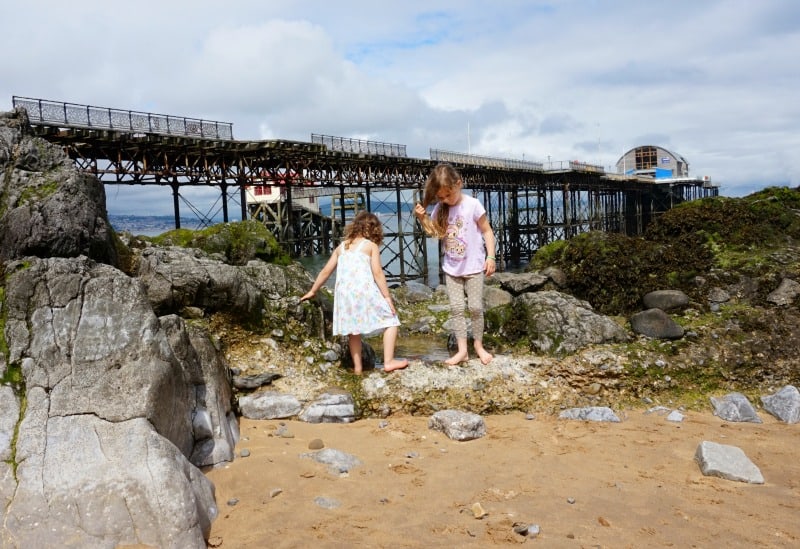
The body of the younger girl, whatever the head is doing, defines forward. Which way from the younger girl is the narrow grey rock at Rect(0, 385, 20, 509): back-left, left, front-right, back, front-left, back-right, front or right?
back

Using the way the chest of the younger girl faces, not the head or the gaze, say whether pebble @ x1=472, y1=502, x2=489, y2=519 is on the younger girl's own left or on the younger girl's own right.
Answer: on the younger girl's own right

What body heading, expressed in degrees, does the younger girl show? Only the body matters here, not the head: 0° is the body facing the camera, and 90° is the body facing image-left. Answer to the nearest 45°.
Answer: approximately 225°

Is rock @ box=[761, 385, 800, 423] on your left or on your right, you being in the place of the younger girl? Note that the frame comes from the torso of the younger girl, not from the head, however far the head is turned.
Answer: on your right

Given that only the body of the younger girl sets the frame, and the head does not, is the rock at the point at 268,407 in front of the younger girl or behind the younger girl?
behind

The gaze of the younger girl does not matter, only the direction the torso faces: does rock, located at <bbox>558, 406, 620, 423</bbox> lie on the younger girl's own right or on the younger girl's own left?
on the younger girl's own right

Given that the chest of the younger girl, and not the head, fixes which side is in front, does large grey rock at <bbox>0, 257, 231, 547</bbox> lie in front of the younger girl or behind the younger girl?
behind

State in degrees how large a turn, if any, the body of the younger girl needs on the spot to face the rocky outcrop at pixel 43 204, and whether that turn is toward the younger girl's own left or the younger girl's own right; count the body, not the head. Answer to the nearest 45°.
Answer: approximately 135° to the younger girl's own left

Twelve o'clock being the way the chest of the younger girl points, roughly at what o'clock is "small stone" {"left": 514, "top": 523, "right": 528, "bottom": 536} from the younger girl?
The small stone is roughly at 4 o'clock from the younger girl.

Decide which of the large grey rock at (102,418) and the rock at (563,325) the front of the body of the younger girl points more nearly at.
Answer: the rock

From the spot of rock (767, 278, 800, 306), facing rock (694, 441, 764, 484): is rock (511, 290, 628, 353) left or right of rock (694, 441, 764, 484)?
right

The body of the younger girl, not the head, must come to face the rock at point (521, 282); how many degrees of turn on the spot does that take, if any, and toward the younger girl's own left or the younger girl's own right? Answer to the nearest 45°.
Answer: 0° — they already face it

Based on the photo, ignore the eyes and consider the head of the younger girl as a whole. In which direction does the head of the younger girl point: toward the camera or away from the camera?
away from the camera

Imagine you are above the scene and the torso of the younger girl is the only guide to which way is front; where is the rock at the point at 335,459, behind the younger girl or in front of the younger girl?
behind

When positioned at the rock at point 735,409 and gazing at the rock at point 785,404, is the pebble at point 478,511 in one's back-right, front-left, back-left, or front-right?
back-right

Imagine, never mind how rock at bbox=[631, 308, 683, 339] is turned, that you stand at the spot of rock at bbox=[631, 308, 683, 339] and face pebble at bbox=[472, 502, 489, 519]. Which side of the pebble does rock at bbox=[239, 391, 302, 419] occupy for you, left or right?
right
